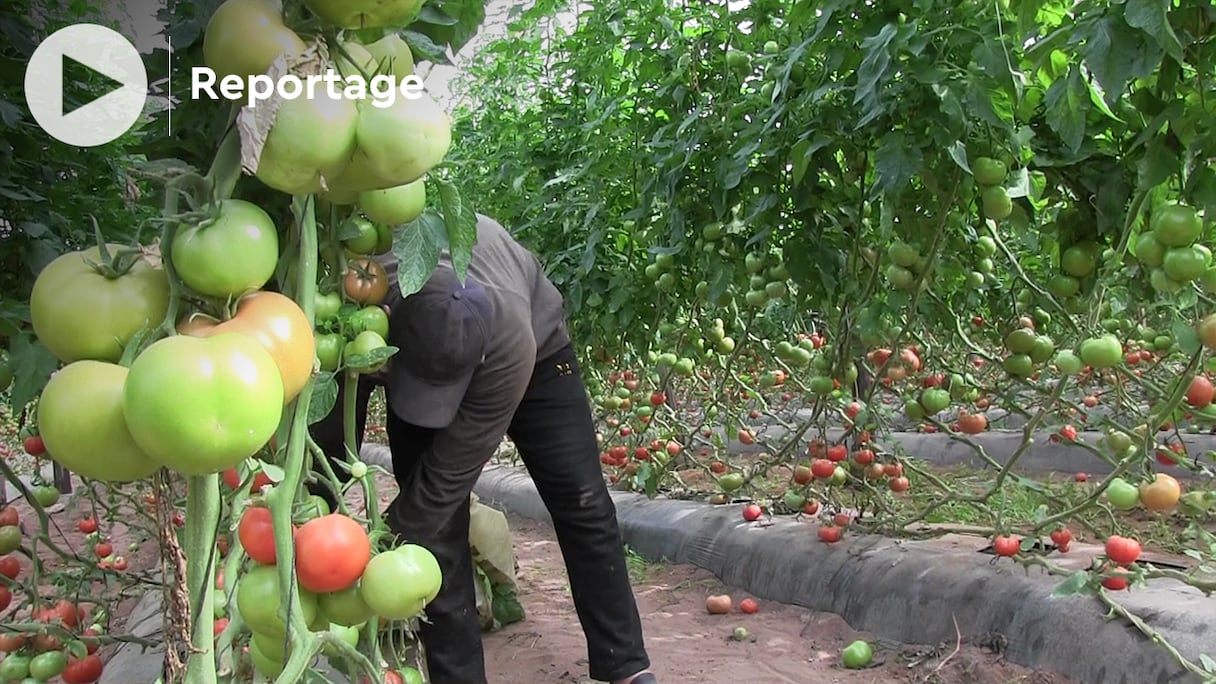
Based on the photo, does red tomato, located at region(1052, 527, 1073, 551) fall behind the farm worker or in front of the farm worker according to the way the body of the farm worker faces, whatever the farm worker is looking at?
behind

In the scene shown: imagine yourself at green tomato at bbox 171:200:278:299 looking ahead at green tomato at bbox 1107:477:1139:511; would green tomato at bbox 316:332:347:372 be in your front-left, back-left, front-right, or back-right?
front-left

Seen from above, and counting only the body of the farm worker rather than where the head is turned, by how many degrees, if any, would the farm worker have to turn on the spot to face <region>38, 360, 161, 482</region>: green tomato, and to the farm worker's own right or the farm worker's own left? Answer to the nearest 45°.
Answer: approximately 45° to the farm worker's own left

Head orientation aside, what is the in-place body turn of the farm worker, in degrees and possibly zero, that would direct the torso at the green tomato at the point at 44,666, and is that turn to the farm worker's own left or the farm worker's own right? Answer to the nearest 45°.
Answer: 0° — they already face it

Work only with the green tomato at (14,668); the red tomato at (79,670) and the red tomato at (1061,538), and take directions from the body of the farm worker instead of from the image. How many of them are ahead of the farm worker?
2

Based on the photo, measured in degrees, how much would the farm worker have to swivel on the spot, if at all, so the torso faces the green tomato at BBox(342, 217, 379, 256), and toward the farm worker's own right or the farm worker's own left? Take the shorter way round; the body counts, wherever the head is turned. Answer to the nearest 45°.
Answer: approximately 45° to the farm worker's own left

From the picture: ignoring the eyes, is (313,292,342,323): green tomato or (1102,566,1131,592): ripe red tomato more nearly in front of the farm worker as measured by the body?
the green tomato

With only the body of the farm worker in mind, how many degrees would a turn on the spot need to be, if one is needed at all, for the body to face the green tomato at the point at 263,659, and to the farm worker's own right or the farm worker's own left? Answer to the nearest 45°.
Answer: approximately 45° to the farm worker's own left

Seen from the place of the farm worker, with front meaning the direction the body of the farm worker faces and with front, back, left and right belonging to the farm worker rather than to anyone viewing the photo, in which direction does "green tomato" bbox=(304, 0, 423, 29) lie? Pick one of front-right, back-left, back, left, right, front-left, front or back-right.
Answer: front-left

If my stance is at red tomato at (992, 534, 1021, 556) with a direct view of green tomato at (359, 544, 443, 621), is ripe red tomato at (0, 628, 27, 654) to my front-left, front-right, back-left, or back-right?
front-right

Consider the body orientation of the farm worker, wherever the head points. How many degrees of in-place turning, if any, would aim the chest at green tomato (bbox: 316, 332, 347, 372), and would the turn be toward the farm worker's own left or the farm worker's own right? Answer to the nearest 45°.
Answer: approximately 45° to the farm worker's own left

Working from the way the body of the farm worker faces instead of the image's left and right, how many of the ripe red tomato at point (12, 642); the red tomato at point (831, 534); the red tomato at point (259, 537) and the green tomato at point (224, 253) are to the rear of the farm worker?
1

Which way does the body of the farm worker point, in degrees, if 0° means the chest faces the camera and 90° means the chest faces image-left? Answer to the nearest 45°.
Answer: approximately 45°

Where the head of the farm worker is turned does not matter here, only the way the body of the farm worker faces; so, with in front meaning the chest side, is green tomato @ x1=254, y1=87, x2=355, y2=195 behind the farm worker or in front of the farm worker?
in front
